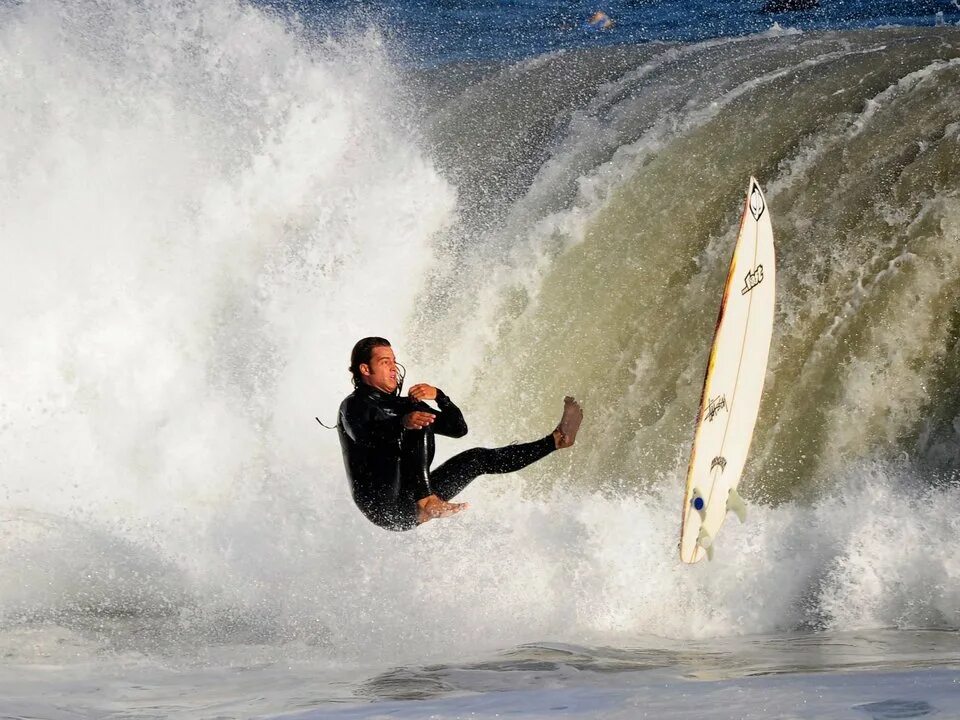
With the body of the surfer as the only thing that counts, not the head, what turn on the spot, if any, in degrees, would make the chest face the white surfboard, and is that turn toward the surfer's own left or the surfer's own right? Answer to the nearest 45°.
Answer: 0° — they already face it

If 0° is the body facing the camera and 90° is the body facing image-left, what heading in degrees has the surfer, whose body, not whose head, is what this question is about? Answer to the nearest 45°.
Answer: approximately 270°
